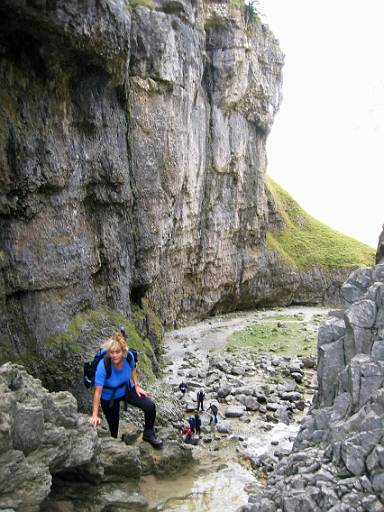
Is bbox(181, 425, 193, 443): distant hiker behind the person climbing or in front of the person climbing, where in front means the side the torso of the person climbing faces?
behind

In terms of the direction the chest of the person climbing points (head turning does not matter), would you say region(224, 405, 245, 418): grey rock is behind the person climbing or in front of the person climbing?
behind

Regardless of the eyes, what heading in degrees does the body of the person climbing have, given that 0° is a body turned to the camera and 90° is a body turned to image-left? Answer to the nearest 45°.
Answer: approximately 0°

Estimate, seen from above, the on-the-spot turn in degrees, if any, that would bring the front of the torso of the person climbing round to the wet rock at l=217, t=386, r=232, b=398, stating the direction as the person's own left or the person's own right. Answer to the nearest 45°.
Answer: approximately 135° to the person's own left
